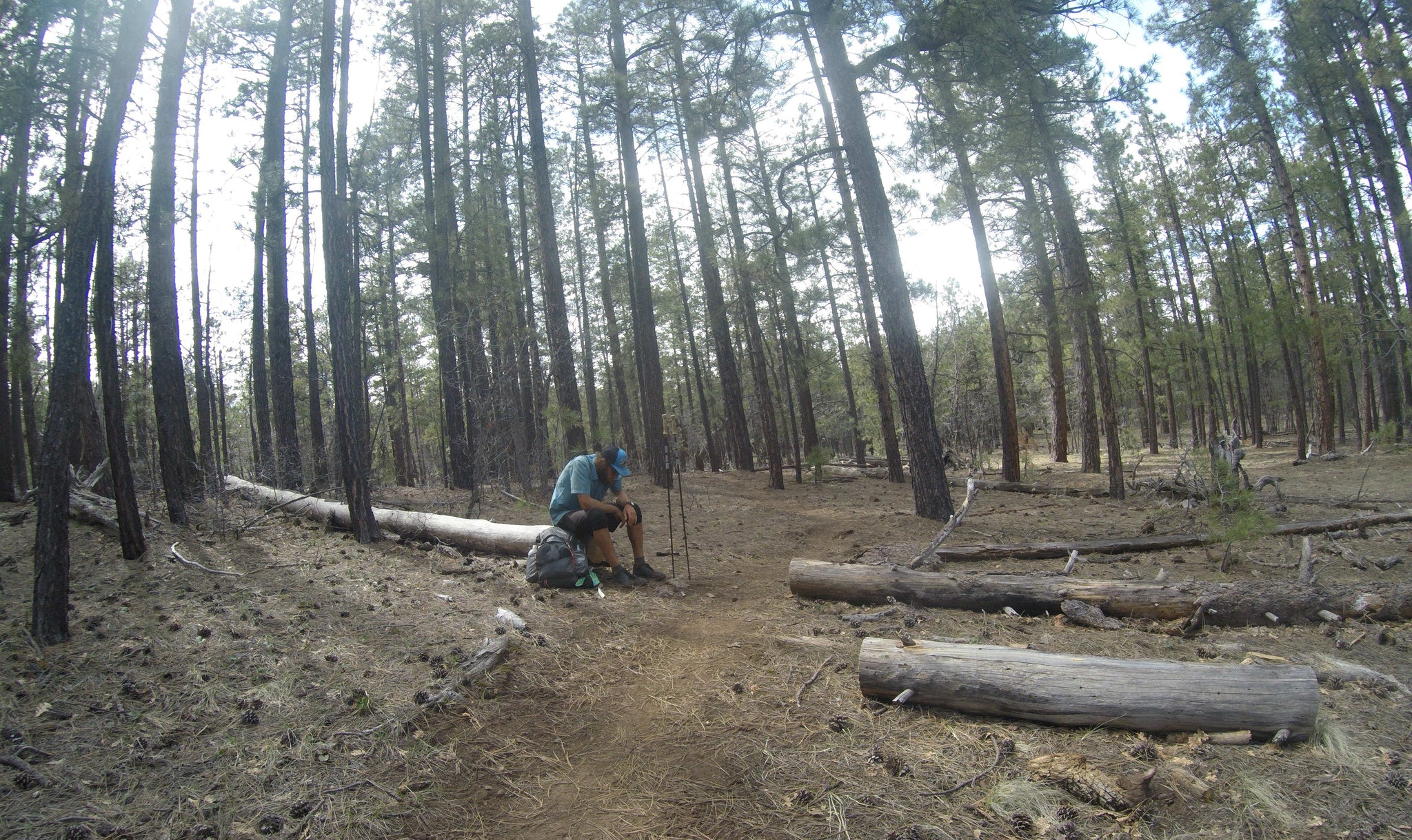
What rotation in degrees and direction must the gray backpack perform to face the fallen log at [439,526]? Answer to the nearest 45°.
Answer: approximately 135° to its right

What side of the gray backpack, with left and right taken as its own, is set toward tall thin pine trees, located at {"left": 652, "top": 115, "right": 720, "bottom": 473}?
back

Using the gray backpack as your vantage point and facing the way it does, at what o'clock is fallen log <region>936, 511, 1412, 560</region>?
The fallen log is roughly at 9 o'clock from the gray backpack.

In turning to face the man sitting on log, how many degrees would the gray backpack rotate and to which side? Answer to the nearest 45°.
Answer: approximately 135° to its left

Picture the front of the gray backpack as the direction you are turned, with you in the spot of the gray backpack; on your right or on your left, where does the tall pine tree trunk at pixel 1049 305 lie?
on your left

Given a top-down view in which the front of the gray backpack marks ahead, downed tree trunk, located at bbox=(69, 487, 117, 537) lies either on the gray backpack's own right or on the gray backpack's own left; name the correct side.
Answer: on the gray backpack's own right

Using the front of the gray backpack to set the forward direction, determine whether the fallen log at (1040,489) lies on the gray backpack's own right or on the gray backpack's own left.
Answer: on the gray backpack's own left

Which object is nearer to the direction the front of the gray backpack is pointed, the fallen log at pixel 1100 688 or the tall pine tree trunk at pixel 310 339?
the fallen log

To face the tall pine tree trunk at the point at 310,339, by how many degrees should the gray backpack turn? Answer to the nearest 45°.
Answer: approximately 135° to its right

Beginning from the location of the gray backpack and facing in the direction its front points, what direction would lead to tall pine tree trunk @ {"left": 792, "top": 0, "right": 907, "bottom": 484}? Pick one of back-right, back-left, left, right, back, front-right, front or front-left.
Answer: back-left

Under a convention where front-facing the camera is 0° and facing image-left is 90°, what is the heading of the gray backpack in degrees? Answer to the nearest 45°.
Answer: approximately 0°

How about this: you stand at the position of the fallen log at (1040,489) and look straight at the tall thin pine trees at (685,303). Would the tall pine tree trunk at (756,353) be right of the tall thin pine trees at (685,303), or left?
left

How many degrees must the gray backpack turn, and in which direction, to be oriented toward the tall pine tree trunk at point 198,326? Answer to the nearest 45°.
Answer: approximately 135° to its right
